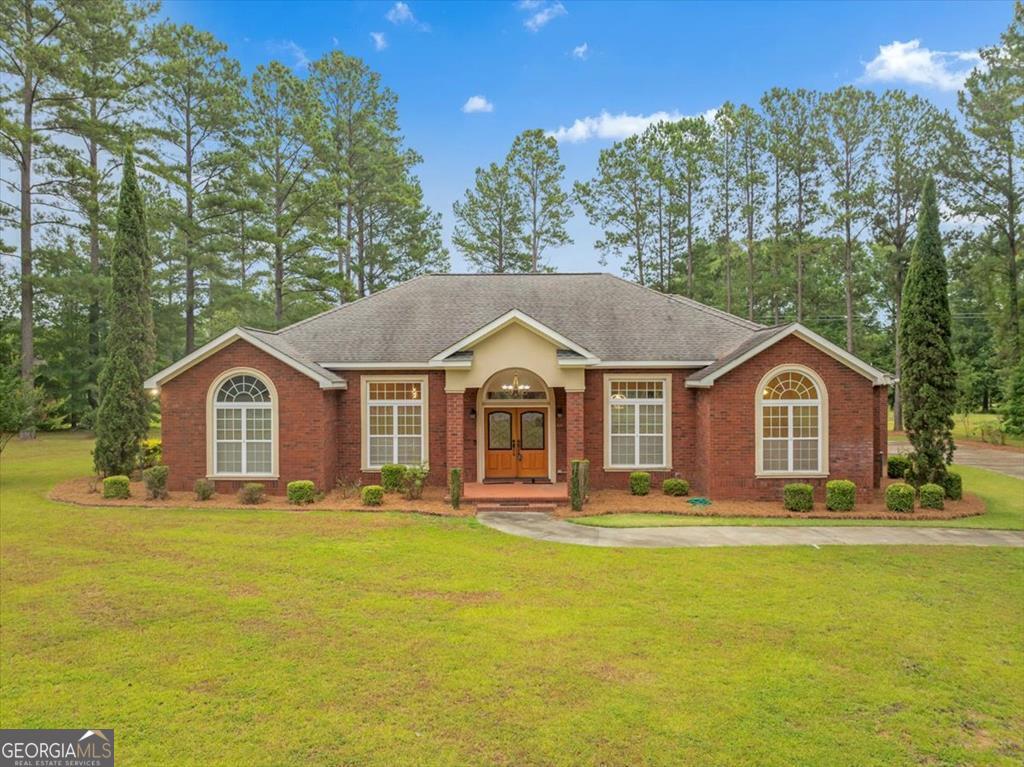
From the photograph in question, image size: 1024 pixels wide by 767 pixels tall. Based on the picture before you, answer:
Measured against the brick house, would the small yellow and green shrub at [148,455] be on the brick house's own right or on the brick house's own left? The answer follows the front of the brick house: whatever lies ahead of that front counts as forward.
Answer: on the brick house's own right

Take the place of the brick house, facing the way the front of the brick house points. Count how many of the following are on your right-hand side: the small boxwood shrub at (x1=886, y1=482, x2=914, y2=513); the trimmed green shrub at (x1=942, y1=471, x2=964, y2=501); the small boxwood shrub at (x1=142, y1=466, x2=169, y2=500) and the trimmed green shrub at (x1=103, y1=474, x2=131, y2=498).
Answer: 2

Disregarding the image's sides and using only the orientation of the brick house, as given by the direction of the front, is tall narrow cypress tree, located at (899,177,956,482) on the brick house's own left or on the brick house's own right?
on the brick house's own left

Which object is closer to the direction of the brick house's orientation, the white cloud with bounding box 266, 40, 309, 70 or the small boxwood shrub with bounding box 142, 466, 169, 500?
the small boxwood shrub

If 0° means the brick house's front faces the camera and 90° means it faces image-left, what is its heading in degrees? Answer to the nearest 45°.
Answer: approximately 0°

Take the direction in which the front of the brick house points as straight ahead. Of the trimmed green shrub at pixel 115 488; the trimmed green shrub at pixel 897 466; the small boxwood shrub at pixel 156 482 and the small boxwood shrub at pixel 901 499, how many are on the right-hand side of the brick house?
2

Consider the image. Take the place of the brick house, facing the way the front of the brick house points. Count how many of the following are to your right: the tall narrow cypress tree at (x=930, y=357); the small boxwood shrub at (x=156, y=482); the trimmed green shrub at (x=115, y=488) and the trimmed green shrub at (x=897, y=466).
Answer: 2

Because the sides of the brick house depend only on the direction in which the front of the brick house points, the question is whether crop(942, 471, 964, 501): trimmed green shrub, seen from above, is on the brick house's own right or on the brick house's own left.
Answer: on the brick house's own left
